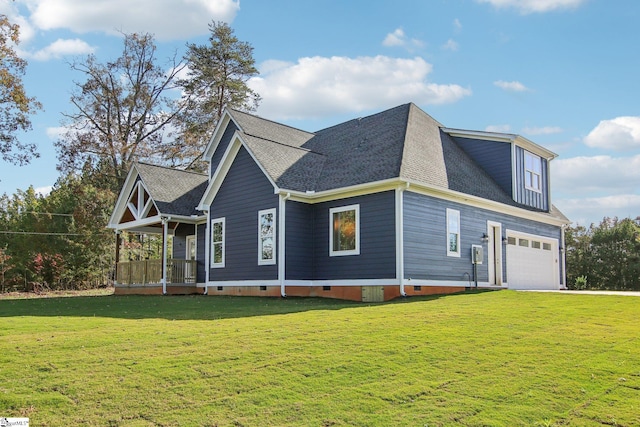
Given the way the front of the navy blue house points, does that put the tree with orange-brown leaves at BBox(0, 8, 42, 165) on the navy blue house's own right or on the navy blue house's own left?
on the navy blue house's own right

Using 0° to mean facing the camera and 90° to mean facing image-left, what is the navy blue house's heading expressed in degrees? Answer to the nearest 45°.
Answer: approximately 45°

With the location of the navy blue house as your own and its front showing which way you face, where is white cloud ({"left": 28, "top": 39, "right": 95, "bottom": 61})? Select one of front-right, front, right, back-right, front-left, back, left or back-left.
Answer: right

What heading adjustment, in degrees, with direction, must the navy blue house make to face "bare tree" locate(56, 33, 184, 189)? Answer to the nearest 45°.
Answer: approximately 90° to its right
